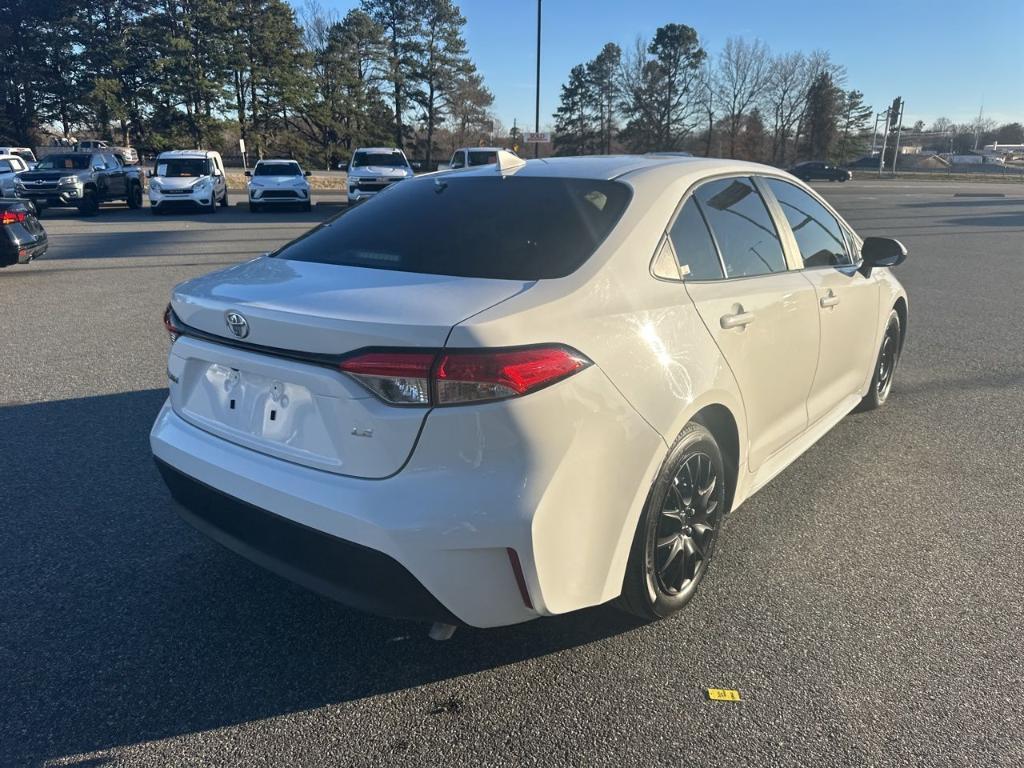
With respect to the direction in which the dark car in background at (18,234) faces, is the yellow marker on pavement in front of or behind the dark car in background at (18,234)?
behind

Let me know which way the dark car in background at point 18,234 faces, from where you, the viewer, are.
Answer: facing away from the viewer and to the left of the viewer

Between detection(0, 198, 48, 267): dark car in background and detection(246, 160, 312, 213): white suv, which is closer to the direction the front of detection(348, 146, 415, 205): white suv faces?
the dark car in background

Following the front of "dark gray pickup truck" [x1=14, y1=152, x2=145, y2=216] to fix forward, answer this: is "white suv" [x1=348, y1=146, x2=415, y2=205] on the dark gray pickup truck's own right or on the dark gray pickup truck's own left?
on the dark gray pickup truck's own left

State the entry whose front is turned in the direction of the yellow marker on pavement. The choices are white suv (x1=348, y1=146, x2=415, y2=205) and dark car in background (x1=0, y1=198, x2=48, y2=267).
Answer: the white suv

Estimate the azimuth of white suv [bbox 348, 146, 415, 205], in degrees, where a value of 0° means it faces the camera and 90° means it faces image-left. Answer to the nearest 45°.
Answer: approximately 0°

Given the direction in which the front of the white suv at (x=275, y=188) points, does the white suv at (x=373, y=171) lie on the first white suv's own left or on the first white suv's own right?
on the first white suv's own left

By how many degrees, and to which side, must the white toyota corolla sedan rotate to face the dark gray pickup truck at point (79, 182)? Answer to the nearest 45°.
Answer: approximately 90° to its left

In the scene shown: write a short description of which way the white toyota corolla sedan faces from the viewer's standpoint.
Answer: facing away from the viewer and to the right of the viewer

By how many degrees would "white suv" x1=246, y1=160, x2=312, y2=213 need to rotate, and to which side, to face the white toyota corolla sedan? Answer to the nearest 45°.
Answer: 0° — it already faces it

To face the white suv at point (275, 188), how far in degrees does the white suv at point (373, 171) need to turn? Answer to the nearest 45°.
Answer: approximately 90° to its right
